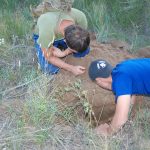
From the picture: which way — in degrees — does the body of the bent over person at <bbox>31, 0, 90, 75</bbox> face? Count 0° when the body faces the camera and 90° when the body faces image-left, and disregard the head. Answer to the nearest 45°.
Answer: approximately 315°

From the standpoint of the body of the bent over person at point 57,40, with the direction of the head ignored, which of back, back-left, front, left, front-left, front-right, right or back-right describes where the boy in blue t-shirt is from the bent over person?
front
